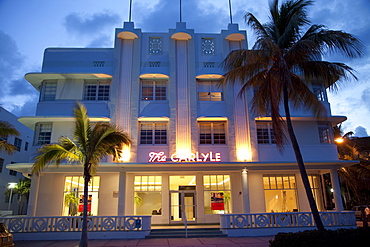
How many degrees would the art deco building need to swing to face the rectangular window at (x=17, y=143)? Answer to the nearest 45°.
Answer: approximately 135° to its right

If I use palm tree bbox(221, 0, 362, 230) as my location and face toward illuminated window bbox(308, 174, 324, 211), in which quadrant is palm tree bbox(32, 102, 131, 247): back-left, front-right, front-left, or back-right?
back-left

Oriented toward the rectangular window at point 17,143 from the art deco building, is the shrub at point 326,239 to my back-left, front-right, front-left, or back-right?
back-left

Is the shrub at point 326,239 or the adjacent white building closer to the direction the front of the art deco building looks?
the shrub

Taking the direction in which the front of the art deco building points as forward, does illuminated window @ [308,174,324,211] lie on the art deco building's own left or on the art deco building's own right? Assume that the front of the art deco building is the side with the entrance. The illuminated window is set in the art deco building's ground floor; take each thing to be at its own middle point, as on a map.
on the art deco building's own left

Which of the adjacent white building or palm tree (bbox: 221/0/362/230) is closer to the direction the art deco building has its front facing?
the palm tree

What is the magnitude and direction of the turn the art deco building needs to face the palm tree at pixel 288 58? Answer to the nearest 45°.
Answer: approximately 45° to its left

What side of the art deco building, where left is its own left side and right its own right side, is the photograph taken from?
front

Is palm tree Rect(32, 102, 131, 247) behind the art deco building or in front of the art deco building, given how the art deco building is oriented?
in front

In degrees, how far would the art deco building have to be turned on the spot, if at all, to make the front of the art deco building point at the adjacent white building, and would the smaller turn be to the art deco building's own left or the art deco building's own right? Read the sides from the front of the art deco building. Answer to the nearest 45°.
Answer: approximately 135° to the art deco building's own right

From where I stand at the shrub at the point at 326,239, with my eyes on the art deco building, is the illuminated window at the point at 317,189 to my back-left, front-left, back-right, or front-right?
front-right

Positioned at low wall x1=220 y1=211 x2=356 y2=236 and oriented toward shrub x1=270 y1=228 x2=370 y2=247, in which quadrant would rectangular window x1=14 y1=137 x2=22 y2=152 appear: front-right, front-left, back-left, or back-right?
back-right
